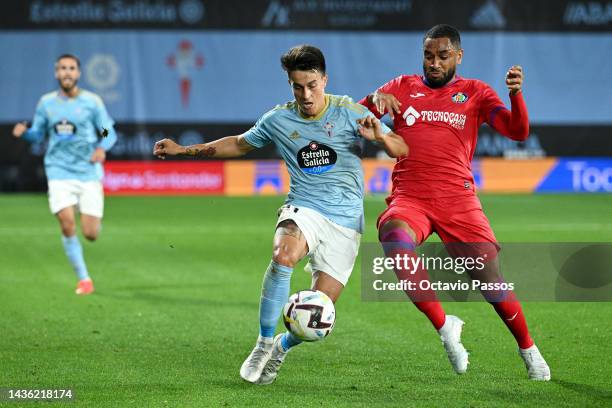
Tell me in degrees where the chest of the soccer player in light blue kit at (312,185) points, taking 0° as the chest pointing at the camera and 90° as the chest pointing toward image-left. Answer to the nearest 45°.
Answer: approximately 0°

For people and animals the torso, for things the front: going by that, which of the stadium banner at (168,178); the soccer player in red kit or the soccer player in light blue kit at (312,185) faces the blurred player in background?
the stadium banner

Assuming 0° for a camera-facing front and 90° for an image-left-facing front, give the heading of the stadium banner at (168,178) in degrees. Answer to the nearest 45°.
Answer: approximately 0°

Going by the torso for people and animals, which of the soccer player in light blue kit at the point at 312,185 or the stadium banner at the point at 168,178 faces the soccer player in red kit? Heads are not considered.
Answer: the stadium banner

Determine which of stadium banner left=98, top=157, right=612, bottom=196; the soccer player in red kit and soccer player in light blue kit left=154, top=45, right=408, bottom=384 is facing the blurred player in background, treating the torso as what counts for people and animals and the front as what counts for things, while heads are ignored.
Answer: the stadium banner

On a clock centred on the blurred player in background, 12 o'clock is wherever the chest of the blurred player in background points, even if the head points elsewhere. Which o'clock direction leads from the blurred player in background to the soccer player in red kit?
The soccer player in red kit is roughly at 11 o'clock from the blurred player in background.

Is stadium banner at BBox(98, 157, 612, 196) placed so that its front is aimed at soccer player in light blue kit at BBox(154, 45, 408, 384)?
yes

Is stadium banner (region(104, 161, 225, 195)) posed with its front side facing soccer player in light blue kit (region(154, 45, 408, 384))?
yes

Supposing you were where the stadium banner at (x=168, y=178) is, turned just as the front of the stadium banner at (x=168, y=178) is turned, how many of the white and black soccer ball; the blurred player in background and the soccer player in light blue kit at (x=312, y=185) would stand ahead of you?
3

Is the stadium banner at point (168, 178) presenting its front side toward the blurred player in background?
yes

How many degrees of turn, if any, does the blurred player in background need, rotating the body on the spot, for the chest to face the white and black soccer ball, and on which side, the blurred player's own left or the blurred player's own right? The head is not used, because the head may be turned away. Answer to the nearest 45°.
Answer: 0° — they already face it
